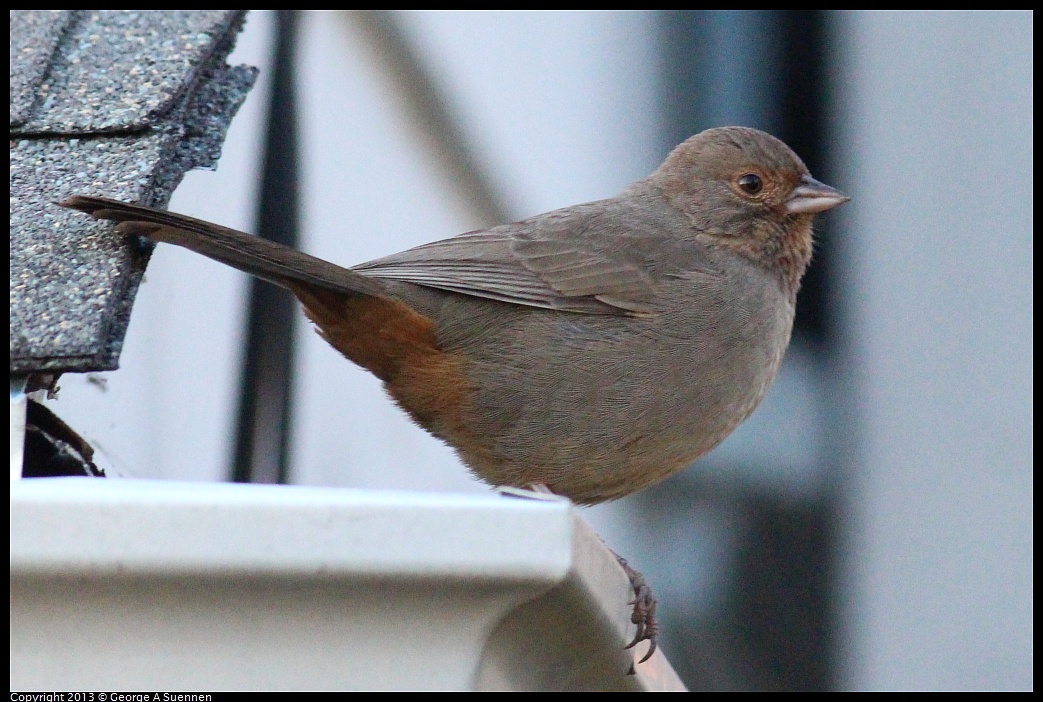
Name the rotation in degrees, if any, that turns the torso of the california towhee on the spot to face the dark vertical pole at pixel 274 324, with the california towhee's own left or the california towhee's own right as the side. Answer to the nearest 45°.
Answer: approximately 135° to the california towhee's own left

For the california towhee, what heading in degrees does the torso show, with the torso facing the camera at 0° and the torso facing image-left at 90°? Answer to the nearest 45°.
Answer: approximately 270°
